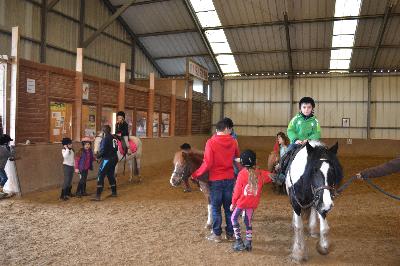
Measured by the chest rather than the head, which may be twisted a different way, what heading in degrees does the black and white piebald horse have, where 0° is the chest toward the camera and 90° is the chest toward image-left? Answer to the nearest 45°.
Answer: approximately 0°

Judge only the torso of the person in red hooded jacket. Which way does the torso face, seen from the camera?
away from the camera

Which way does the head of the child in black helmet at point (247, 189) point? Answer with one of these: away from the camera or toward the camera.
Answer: away from the camera

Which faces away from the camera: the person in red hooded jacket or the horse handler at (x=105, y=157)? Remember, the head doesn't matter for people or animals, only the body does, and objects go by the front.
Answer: the person in red hooded jacket

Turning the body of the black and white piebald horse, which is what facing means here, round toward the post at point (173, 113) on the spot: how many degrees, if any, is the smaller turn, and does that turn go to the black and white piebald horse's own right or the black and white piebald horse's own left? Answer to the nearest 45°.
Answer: approximately 135° to the black and white piebald horse's own right

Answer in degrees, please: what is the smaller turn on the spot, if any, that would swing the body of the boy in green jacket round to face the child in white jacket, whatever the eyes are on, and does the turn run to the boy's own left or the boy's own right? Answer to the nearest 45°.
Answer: approximately 90° to the boy's own right

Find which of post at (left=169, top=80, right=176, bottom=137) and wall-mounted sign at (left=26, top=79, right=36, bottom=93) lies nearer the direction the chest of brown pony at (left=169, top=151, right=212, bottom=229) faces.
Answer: the wall-mounted sign

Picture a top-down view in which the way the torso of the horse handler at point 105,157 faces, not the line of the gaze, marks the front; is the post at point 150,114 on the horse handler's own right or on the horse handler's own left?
on the horse handler's own right

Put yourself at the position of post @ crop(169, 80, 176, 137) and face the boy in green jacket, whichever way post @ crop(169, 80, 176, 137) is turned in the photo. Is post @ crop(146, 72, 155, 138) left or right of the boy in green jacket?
right

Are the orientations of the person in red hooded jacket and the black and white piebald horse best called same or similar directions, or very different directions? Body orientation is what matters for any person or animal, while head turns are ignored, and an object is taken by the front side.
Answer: very different directions

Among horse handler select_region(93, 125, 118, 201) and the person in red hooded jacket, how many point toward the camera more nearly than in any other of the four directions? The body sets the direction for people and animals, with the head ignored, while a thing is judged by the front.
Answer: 0

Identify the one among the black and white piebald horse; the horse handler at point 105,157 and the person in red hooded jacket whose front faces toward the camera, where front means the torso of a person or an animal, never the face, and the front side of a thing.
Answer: the black and white piebald horse

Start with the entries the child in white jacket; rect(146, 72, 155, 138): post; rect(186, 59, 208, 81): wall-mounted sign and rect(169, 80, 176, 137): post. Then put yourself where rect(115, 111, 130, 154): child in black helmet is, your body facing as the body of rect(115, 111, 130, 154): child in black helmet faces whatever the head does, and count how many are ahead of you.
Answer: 1
